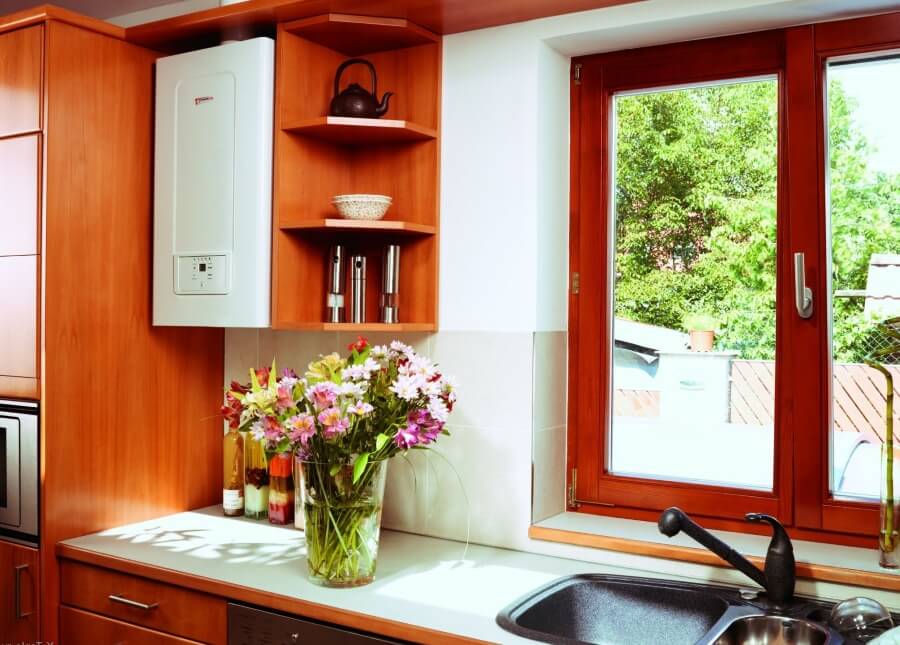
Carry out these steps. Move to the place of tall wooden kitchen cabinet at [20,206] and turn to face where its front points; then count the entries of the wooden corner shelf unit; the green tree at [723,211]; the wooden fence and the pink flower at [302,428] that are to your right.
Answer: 0

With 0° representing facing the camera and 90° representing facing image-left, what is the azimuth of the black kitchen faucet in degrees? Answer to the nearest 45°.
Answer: approximately 90°

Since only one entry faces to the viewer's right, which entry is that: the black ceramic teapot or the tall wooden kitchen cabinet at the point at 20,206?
the black ceramic teapot

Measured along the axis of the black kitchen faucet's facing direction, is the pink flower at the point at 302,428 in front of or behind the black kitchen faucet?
in front

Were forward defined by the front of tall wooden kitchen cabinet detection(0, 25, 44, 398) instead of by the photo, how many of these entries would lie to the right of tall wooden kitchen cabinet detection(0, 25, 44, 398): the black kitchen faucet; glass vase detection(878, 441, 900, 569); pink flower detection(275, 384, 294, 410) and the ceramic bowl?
0

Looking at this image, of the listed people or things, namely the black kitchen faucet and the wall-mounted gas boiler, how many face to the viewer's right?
0

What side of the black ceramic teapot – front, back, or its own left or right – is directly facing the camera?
right

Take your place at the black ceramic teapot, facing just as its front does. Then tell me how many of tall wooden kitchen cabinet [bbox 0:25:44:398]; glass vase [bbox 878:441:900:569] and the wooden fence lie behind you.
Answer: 1

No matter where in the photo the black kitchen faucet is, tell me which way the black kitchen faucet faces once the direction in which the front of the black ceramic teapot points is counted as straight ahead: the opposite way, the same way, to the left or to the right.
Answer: the opposite way

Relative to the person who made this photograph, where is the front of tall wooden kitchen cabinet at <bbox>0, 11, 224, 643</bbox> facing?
facing the viewer and to the left of the viewer
